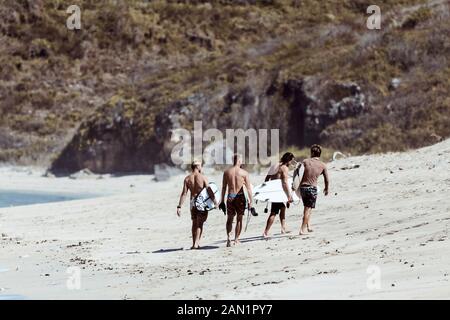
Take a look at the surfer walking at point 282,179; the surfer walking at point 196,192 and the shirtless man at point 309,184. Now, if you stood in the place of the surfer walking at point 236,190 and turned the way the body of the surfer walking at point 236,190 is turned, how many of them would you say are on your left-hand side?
1

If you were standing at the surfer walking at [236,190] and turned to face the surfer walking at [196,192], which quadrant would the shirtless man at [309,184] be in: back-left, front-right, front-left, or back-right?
back-right

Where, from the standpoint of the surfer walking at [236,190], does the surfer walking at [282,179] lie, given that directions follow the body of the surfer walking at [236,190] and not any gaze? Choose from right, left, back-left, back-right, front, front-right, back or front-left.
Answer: front-right

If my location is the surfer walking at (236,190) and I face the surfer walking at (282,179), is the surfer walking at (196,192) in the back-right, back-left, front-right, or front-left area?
back-left

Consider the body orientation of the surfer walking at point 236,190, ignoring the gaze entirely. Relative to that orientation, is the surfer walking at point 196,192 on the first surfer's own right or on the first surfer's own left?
on the first surfer's own left

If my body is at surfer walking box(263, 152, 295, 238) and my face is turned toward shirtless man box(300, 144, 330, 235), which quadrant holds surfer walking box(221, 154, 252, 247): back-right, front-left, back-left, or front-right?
back-right

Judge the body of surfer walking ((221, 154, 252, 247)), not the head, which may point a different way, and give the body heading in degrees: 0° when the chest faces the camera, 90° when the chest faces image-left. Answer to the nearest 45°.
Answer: approximately 180°
